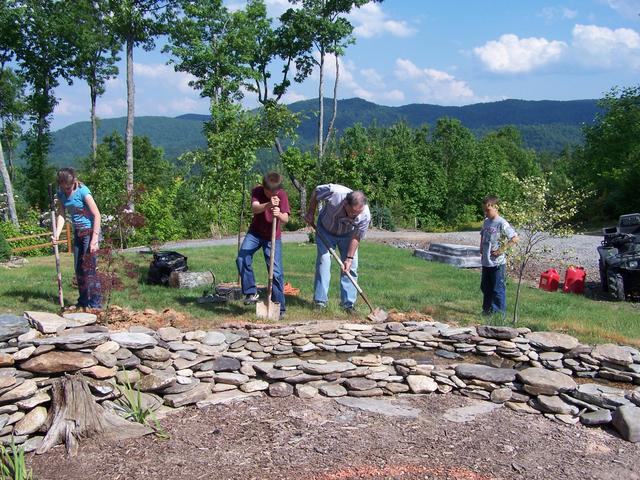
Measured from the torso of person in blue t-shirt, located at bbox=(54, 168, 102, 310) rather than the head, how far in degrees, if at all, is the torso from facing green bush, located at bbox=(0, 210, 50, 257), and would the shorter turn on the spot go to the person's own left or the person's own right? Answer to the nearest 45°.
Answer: approximately 135° to the person's own right

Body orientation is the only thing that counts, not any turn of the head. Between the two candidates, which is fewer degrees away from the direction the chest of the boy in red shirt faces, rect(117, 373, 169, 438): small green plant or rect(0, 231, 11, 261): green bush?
the small green plant

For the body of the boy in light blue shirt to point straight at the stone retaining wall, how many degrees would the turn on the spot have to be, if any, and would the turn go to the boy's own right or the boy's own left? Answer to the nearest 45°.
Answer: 0° — they already face it

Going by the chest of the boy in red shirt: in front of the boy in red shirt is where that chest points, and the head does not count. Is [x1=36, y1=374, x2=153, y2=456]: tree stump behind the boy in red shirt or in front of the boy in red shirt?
in front

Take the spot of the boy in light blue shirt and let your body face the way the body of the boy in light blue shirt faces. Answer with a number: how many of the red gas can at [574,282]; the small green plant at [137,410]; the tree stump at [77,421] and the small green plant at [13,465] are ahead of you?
3

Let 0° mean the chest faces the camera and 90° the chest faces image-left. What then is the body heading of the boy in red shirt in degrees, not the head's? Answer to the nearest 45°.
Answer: approximately 0°

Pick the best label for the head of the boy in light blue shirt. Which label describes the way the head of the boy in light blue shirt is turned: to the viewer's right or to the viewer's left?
to the viewer's left

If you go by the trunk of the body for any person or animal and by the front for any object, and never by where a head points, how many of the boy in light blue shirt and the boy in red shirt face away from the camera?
0

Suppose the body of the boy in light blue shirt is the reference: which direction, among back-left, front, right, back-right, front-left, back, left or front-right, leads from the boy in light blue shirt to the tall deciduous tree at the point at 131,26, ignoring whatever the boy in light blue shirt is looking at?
right

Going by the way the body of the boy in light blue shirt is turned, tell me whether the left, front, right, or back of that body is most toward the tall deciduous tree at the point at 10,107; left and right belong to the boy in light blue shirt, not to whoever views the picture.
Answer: right
